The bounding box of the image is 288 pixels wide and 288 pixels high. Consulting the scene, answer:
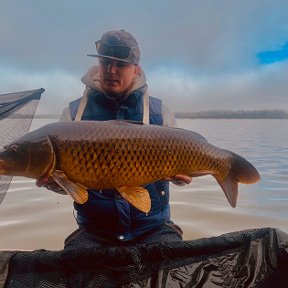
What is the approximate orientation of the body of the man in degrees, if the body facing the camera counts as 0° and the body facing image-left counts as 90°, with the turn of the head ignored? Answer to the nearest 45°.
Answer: approximately 0°

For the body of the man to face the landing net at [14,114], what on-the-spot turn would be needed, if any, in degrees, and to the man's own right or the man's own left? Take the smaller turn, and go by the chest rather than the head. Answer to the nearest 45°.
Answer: approximately 90° to the man's own right

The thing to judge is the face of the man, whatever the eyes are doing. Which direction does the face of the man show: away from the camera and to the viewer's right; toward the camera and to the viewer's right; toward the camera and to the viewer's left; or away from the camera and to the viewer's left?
toward the camera and to the viewer's left

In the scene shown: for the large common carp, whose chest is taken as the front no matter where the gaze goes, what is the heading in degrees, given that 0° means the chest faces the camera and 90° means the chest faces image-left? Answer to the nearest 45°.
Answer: approximately 90°
